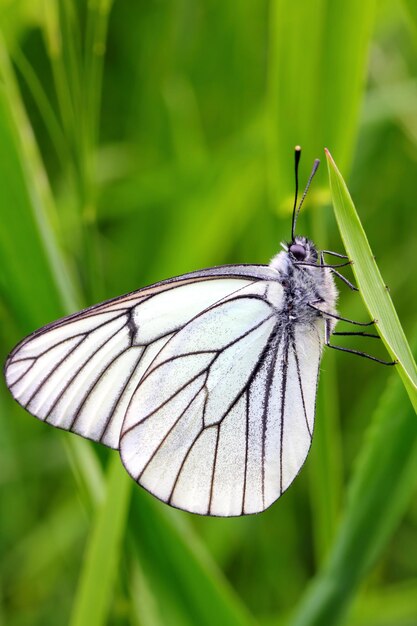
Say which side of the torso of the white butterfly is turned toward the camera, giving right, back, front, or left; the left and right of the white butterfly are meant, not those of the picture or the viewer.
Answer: right
